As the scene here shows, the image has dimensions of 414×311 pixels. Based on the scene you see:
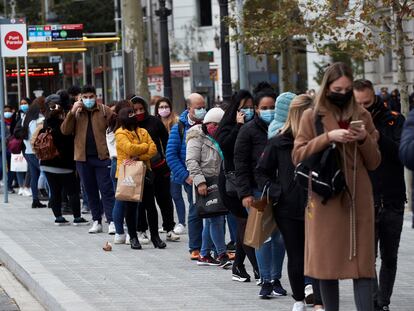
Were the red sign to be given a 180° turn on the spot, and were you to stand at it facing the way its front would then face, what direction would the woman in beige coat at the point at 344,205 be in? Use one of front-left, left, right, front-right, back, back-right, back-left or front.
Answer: back

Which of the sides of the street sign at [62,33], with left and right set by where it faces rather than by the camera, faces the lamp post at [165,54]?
left

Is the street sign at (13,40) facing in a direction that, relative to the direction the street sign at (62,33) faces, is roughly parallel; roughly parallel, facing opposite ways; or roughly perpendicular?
roughly parallel

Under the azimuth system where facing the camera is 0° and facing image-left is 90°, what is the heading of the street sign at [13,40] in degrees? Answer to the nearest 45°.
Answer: approximately 0°

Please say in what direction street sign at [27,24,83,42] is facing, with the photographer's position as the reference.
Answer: facing the viewer

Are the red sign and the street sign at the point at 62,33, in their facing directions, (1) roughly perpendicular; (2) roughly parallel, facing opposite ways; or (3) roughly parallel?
roughly parallel

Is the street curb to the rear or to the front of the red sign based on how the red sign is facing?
to the front

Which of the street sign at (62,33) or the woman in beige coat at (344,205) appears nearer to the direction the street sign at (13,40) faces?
the woman in beige coat

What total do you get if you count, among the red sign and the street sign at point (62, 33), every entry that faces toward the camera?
2

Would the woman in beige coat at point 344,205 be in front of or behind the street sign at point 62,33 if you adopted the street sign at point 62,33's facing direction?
in front

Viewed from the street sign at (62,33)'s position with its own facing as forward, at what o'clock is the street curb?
The street curb is roughly at 12 o'clock from the street sign.

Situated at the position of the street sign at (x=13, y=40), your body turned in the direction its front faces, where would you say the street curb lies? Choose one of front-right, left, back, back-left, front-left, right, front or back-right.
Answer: front
